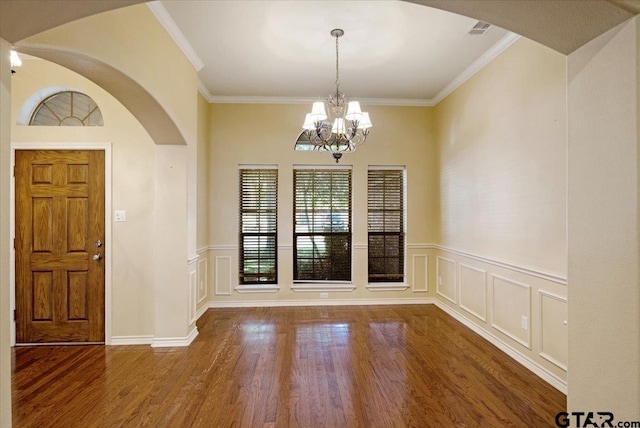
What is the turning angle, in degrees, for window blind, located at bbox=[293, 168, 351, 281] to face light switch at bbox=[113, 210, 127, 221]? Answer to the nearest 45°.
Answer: approximately 45° to its right

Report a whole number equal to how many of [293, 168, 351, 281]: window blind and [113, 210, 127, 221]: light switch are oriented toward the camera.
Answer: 2

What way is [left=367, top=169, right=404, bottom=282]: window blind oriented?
toward the camera

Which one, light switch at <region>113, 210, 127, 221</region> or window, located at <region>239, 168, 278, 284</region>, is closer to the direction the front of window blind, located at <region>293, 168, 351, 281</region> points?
the light switch

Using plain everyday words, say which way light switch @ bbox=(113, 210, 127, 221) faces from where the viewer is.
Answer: facing the viewer

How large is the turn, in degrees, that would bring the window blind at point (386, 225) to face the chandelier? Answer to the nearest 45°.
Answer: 0° — it already faces it

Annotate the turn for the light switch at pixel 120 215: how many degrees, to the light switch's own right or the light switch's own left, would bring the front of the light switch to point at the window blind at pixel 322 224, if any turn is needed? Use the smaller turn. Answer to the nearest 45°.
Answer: approximately 90° to the light switch's own left

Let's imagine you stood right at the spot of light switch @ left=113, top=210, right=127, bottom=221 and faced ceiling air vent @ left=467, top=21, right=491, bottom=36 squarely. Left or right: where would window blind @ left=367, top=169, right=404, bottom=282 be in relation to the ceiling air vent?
left

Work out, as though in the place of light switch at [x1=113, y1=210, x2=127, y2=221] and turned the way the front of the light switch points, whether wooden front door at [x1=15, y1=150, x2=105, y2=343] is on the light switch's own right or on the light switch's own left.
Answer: on the light switch's own right

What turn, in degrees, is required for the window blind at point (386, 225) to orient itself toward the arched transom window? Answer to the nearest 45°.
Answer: approximately 45° to its right

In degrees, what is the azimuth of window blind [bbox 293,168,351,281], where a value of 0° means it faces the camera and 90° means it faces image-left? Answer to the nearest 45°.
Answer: approximately 0°

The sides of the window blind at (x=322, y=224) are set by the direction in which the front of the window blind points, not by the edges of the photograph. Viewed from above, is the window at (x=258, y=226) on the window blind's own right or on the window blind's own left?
on the window blind's own right

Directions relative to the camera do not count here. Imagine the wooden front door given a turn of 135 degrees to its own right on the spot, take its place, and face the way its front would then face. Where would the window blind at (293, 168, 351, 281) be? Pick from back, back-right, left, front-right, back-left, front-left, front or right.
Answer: back-right

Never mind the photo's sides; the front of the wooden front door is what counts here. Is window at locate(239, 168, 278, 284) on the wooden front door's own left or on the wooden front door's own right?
on the wooden front door's own left

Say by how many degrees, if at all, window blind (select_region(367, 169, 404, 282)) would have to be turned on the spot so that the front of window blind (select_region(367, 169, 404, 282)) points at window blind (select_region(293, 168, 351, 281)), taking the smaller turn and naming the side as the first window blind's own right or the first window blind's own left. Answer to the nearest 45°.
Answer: approximately 90° to the first window blind's own right

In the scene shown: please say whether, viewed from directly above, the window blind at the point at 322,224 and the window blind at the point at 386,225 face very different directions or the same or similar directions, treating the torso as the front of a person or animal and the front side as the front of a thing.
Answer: same or similar directions

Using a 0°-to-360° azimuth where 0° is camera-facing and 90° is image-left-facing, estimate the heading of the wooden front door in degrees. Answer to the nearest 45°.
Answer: approximately 0°
